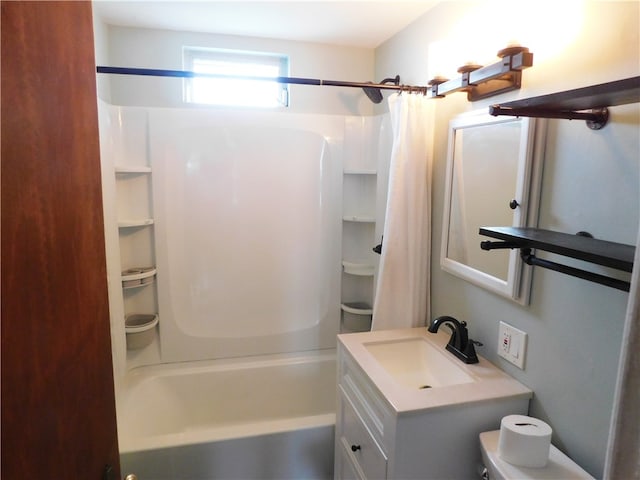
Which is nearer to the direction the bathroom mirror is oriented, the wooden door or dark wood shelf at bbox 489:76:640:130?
the wooden door

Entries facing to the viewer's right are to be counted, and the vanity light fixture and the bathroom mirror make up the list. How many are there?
0

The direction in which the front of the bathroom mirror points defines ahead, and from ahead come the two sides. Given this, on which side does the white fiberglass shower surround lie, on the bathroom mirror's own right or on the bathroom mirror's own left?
on the bathroom mirror's own right

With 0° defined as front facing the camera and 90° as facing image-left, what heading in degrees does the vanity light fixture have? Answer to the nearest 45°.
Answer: approximately 45°

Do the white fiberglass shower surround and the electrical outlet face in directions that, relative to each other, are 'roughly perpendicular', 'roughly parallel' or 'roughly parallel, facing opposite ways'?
roughly perpendicular

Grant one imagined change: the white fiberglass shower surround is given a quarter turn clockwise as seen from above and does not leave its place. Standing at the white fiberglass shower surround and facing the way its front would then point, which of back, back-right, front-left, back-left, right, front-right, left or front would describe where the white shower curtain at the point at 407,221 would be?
back-left

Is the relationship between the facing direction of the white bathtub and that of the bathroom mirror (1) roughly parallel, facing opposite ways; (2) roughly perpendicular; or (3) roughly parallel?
roughly perpendicular

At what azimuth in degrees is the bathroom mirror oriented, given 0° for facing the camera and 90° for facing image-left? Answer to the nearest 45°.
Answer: approximately 45°

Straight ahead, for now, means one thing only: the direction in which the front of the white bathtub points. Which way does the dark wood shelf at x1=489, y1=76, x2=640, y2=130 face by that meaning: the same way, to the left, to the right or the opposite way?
to the right

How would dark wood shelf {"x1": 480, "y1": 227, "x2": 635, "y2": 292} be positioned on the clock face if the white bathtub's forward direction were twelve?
The dark wood shelf is roughly at 11 o'clock from the white bathtub.

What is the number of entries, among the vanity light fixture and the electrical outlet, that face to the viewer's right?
0
